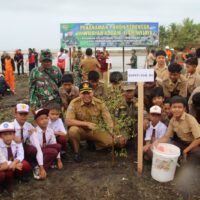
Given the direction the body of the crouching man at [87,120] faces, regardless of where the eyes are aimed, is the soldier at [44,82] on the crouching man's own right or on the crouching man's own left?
on the crouching man's own right

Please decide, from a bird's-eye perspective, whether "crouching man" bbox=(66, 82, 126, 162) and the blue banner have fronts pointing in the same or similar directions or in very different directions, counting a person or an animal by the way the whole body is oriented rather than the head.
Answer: same or similar directions

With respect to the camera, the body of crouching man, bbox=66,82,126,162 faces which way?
toward the camera

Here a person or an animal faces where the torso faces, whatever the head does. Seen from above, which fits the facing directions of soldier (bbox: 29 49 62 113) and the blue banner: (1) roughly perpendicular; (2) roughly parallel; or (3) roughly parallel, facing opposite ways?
roughly parallel

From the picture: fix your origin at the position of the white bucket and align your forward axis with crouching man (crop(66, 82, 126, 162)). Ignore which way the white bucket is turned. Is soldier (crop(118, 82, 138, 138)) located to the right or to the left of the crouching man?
right

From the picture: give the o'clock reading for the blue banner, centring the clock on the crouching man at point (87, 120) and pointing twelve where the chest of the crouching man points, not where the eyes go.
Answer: The blue banner is roughly at 6 o'clock from the crouching man.

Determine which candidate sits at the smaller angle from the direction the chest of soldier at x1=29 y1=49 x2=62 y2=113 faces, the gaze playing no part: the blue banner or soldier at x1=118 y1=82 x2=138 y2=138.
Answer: the soldier

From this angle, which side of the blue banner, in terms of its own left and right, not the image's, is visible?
front

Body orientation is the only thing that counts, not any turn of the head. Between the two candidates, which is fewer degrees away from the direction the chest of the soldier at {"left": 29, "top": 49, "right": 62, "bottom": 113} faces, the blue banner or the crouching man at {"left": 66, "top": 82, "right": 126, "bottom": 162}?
the crouching man

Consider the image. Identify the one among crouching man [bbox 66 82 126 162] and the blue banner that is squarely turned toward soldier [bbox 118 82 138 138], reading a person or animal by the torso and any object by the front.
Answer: the blue banner

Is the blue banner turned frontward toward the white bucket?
yes

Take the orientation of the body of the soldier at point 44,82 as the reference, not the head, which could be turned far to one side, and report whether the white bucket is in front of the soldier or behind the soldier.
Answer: in front

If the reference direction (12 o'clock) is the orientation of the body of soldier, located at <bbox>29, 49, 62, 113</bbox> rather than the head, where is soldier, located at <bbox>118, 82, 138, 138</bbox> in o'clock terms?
soldier, located at <bbox>118, 82, 138, 138</bbox> is roughly at 9 o'clock from soldier, located at <bbox>29, 49, 62, 113</bbox>.

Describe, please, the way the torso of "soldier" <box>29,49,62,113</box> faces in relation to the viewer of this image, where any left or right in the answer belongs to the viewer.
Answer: facing the viewer

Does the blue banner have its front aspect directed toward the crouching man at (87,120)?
yes
